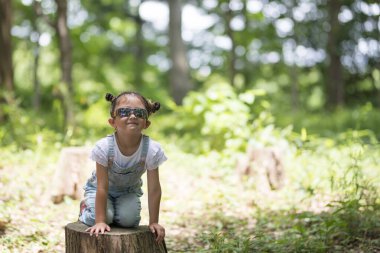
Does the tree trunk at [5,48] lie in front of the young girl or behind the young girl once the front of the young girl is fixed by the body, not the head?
behind

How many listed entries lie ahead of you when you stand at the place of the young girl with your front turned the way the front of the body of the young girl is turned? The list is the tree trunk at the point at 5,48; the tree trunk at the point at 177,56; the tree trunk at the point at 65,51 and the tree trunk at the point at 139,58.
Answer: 0

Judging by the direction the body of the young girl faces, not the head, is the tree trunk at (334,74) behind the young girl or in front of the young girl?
behind

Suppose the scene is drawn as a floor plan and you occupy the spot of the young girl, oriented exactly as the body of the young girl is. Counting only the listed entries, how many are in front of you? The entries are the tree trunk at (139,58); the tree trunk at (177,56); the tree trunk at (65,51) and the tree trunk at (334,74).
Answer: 0

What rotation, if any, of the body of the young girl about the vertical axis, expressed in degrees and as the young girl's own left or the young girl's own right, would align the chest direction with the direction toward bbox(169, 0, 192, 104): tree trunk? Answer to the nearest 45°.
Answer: approximately 180°

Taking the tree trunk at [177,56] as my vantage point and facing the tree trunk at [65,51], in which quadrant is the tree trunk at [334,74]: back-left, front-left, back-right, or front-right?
back-left

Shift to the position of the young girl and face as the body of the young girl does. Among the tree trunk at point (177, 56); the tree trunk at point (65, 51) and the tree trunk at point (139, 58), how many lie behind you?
3

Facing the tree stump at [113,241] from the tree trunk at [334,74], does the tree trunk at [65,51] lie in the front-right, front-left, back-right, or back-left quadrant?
front-right

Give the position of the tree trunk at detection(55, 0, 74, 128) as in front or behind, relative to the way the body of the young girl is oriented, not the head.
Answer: behind

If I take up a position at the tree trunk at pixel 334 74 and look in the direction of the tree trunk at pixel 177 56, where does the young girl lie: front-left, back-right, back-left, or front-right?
front-left

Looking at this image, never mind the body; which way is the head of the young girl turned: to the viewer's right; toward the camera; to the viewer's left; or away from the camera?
toward the camera

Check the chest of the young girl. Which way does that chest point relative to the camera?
toward the camera

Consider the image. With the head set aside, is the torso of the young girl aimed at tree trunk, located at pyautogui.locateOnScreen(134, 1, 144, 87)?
no

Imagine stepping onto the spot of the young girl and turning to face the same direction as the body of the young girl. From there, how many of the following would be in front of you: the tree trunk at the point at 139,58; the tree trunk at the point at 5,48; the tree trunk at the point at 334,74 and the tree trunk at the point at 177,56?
0
